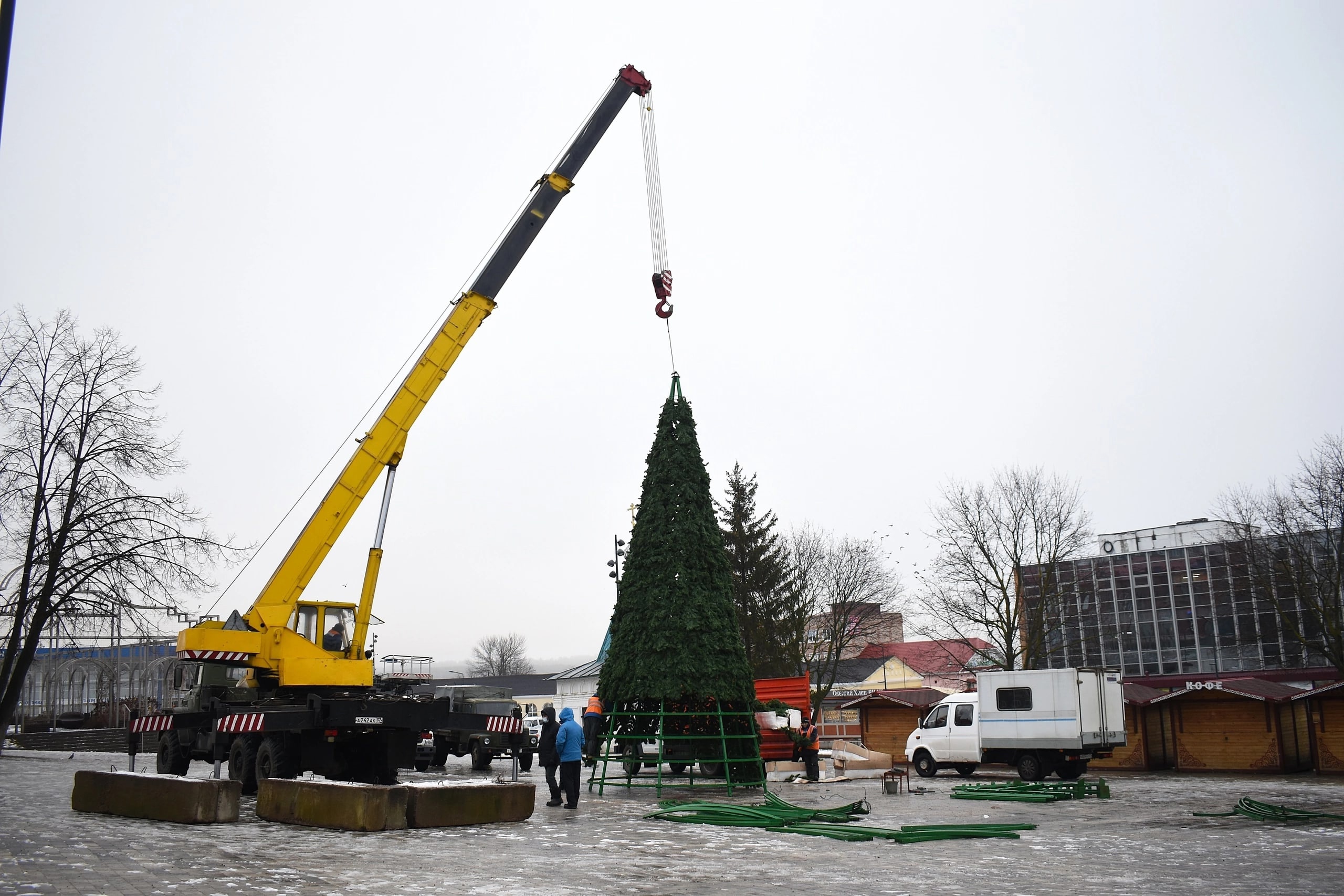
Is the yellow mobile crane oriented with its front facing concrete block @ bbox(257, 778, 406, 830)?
no

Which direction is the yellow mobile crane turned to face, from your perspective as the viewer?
facing away from the viewer and to the left of the viewer

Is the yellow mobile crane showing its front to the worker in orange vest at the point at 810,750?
no

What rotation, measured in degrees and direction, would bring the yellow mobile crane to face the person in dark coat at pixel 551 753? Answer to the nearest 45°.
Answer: approximately 180°

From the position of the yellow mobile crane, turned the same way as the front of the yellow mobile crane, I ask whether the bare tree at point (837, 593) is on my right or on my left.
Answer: on my right

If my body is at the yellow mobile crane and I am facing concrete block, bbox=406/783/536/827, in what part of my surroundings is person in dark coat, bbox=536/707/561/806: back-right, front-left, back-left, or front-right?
front-left

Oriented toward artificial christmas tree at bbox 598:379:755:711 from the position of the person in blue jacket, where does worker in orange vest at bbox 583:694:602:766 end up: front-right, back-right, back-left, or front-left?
front-left

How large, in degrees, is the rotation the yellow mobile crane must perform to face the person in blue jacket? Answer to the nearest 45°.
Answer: approximately 180°

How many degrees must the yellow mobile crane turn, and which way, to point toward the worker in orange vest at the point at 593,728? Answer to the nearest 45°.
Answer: approximately 135° to its right

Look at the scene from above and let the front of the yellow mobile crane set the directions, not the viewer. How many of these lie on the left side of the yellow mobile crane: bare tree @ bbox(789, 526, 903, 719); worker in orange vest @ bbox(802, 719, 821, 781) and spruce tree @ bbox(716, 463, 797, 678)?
0

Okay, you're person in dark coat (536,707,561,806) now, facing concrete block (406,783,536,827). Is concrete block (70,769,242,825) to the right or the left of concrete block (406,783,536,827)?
right

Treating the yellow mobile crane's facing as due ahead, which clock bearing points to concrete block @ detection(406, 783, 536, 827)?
The concrete block is roughly at 7 o'clock from the yellow mobile crane.
